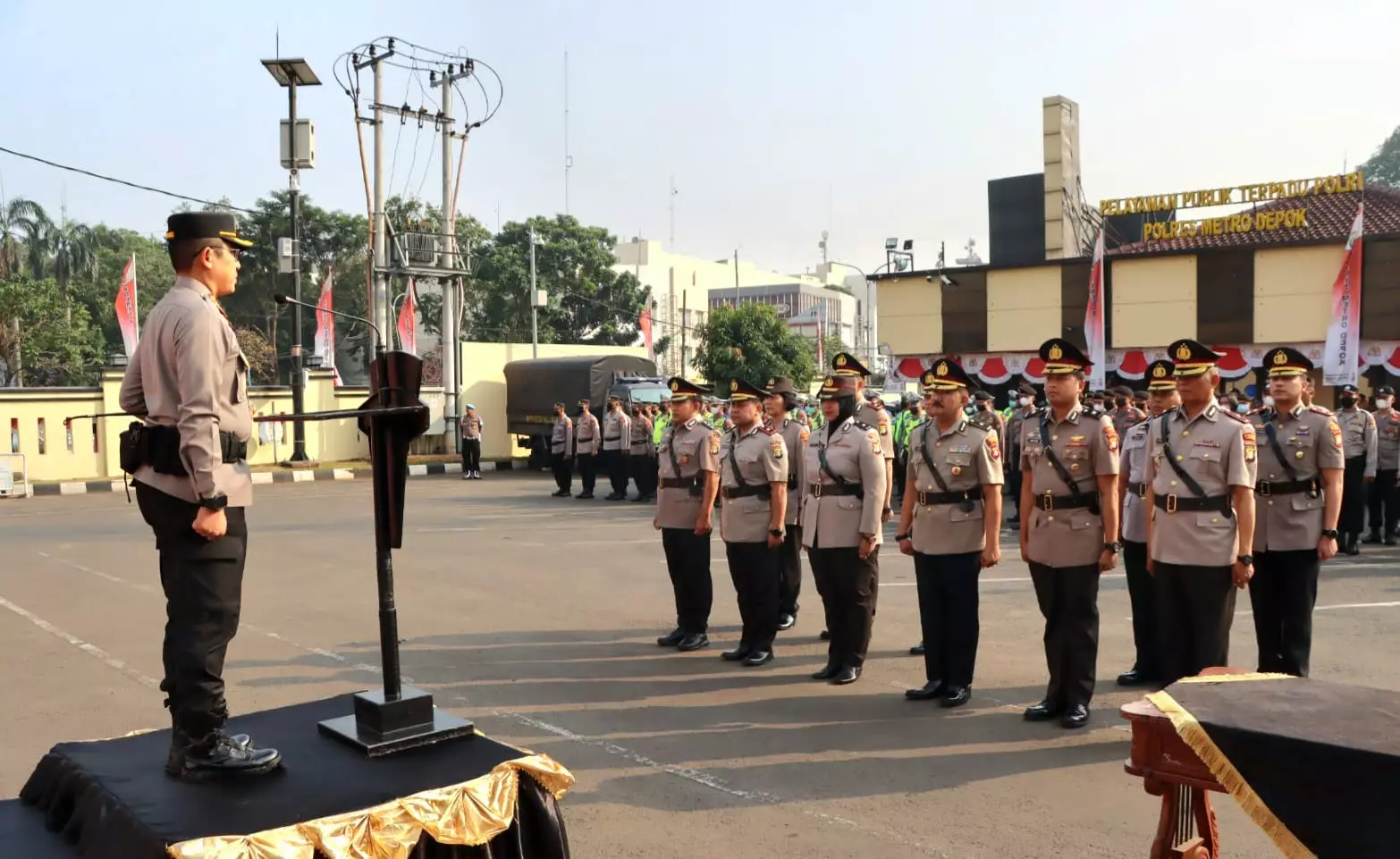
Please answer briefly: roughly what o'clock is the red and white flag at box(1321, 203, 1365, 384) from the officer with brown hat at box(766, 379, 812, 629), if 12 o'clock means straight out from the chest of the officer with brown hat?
The red and white flag is roughly at 6 o'clock from the officer with brown hat.

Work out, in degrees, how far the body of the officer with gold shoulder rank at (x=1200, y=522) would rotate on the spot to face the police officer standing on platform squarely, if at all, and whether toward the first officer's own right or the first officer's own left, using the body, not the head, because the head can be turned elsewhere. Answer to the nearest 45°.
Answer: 0° — they already face them

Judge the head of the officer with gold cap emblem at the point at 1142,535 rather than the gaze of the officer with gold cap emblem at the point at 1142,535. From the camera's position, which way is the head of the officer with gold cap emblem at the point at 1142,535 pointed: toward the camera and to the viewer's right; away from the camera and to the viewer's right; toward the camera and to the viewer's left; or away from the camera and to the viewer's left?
toward the camera and to the viewer's left

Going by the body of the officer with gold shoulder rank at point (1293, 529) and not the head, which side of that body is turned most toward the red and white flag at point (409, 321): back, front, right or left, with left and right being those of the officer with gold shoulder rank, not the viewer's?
right

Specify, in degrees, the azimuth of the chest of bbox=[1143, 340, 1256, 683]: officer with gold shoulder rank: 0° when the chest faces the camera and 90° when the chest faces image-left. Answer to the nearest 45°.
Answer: approximately 45°

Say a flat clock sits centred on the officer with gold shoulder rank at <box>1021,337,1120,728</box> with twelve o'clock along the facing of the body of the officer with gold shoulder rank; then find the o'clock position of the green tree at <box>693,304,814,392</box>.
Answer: The green tree is roughly at 4 o'clock from the officer with gold shoulder rank.

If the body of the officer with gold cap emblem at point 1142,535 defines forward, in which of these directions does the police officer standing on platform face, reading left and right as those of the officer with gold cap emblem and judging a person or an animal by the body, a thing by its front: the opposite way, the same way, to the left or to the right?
the opposite way

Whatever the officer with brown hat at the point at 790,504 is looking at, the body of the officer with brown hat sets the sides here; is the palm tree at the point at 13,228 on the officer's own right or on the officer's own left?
on the officer's own right

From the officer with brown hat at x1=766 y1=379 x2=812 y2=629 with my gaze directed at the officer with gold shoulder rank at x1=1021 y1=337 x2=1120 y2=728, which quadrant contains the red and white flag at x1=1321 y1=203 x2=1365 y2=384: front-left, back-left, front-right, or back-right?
back-left

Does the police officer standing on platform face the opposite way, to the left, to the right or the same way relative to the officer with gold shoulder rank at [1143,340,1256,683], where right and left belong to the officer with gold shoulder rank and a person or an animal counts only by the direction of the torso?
the opposite way

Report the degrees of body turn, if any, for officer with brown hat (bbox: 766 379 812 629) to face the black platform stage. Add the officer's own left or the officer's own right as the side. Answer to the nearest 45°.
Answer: approximately 45° to the officer's own left

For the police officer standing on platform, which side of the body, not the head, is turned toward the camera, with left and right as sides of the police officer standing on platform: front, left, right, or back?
right

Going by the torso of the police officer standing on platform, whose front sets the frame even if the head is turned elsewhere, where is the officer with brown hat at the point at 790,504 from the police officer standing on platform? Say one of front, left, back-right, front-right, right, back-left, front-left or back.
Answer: front-left
